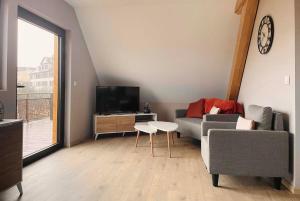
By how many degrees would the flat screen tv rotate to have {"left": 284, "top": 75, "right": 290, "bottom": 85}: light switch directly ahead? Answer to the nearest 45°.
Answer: approximately 45° to its left

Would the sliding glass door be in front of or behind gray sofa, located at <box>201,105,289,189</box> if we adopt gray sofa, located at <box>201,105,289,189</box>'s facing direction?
in front

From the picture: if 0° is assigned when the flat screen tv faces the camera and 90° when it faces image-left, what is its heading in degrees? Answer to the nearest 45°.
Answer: approximately 0°

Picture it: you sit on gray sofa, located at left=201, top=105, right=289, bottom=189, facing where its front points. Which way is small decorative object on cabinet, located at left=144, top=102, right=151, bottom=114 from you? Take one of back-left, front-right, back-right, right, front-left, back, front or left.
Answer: front-right

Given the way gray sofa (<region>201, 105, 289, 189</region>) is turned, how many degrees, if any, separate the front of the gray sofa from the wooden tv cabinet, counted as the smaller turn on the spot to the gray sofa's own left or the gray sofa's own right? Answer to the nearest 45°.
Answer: approximately 45° to the gray sofa's own right

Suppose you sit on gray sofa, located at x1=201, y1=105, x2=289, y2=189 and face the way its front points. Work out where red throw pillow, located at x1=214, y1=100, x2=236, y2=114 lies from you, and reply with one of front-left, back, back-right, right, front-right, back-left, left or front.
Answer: right

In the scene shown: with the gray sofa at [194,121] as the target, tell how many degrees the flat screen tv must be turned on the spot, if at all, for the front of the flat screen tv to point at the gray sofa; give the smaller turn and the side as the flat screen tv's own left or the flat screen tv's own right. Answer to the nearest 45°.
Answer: approximately 45° to the flat screen tv's own left

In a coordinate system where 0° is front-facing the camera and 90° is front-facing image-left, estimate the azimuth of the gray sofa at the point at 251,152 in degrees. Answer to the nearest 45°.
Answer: approximately 90°

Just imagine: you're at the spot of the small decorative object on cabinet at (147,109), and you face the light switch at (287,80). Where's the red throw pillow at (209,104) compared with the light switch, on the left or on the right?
left

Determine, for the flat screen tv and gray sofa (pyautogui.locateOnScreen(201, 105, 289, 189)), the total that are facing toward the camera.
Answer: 1

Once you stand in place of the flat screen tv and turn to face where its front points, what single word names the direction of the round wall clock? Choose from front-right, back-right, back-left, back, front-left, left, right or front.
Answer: front-left

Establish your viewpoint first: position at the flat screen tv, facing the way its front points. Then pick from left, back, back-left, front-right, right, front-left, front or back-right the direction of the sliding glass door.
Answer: front-right

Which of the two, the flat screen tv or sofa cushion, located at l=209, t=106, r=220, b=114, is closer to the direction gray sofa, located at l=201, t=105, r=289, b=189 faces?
the flat screen tv
